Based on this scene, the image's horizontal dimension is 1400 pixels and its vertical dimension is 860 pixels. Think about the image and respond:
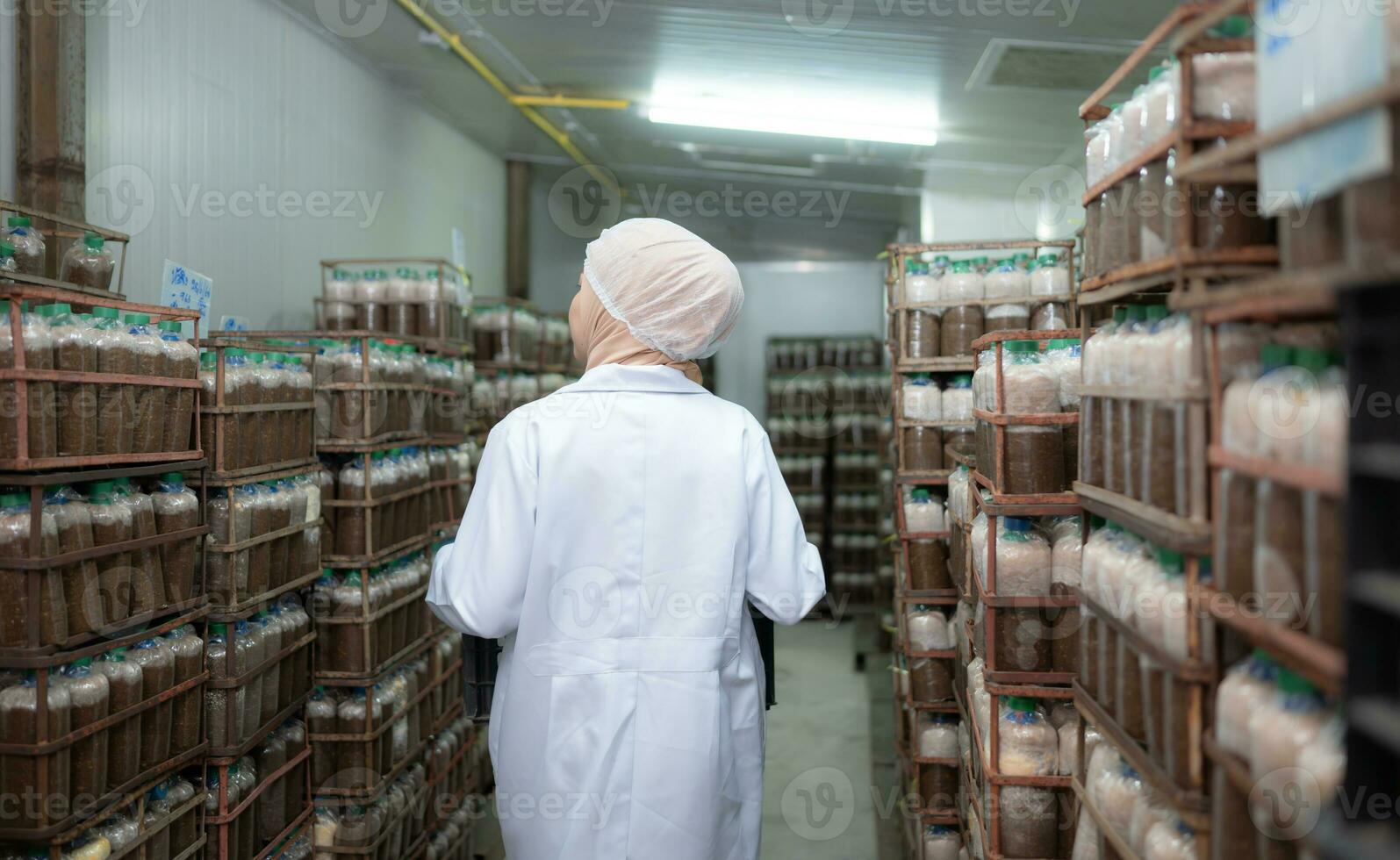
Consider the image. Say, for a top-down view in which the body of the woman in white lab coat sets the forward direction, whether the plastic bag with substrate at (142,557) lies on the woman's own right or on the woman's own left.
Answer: on the woman's own left

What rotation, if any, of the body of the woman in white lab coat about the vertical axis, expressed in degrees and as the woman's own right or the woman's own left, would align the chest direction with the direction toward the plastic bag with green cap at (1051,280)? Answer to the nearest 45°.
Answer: approximately 45° to the woman's own right

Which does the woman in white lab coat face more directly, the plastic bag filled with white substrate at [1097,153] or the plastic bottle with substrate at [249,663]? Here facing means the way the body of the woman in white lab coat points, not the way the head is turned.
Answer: the plastic bottle with substrate

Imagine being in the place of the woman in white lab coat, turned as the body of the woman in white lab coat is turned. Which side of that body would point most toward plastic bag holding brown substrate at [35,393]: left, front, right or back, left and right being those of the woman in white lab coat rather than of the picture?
left

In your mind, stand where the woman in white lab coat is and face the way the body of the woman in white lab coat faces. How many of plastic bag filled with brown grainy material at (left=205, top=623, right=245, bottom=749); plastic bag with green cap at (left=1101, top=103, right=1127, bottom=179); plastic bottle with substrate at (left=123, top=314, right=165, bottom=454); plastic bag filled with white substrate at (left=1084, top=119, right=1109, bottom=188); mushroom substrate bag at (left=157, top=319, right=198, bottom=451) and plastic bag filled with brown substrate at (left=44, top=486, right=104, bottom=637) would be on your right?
2

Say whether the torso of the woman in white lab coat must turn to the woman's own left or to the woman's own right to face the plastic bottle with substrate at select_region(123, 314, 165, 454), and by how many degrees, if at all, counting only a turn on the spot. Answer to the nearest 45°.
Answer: approximately 45° to the woman's own left

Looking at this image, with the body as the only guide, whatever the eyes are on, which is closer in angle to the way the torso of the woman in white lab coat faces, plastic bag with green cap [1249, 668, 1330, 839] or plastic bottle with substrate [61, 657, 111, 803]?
the plastic bottle with substrate

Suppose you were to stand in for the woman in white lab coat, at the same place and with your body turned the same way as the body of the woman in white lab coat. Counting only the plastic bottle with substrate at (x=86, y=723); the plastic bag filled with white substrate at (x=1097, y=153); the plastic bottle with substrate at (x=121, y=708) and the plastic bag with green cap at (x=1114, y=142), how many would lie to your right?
2

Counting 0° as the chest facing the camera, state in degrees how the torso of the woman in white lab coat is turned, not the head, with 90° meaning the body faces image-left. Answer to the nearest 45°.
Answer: approximately 180°

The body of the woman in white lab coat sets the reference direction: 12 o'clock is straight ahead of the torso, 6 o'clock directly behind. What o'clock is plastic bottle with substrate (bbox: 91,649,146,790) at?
The plastic bottle with substrate is roughly at 10 o'clock from the woman in white lab coat.

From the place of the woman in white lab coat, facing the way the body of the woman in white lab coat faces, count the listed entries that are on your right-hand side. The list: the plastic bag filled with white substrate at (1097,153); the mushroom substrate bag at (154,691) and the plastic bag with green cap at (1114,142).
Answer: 2

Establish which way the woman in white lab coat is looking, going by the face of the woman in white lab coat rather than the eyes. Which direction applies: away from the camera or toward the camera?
away from the camera

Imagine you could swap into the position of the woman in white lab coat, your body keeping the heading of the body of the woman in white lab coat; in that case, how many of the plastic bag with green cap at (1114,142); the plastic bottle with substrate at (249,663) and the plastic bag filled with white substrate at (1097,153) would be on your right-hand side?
2

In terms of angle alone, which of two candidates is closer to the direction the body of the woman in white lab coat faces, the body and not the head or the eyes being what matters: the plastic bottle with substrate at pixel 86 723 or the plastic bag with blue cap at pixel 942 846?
the plastic bag with blue cap

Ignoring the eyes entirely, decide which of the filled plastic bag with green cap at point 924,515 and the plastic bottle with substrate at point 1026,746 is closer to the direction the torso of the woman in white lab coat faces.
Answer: the filled plastic bag with green cap

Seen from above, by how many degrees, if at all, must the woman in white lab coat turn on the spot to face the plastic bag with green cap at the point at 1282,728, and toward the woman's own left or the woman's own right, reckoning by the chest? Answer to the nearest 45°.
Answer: approximately 135° to the woman's own right
